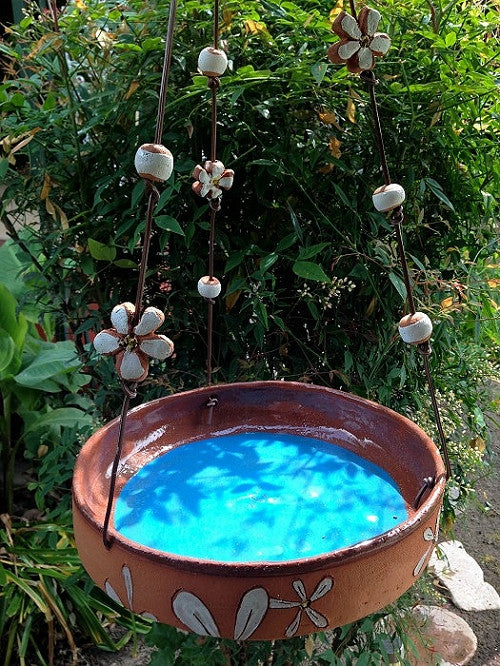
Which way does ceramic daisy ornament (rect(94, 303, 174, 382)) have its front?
toward the camera

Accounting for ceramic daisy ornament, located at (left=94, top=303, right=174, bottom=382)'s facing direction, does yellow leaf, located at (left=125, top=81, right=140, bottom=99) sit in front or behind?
behind

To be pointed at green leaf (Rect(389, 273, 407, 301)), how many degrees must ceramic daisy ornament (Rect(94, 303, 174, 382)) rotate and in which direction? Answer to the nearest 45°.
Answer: approximately 135° to its left

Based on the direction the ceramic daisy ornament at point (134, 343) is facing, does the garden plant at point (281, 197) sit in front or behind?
behind
